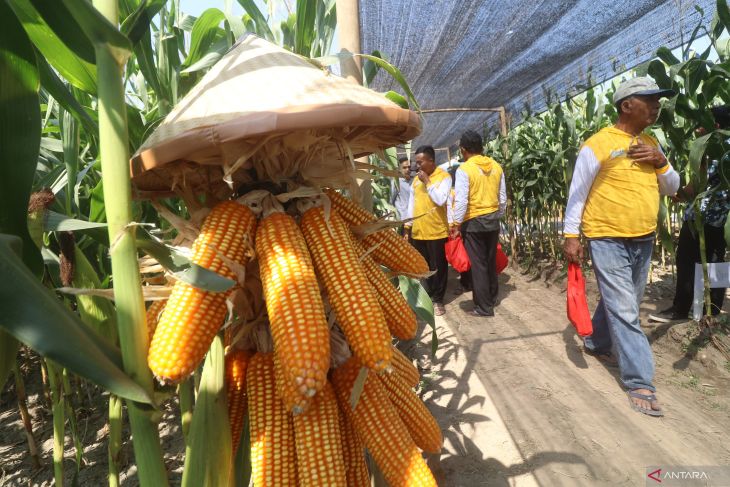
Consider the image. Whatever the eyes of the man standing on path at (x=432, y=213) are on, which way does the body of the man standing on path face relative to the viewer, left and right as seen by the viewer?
facing the viewer and to the left of the viewer

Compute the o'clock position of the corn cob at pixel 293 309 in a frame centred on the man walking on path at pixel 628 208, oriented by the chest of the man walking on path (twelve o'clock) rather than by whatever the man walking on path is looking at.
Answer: The corn cob is roughly at 2 o'clock from the man walking on path.

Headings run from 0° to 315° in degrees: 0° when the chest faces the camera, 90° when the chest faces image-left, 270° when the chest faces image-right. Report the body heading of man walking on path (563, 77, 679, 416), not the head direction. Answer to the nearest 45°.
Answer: approximately 315°

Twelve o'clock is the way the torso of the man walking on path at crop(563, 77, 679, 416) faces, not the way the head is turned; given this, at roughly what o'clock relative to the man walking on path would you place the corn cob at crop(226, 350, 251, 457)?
The corn cob is roughly at 2 o'clock from the man walking on path.

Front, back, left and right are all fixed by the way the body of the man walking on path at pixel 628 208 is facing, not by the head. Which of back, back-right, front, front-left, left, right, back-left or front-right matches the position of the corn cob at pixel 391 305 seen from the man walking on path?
front-right
